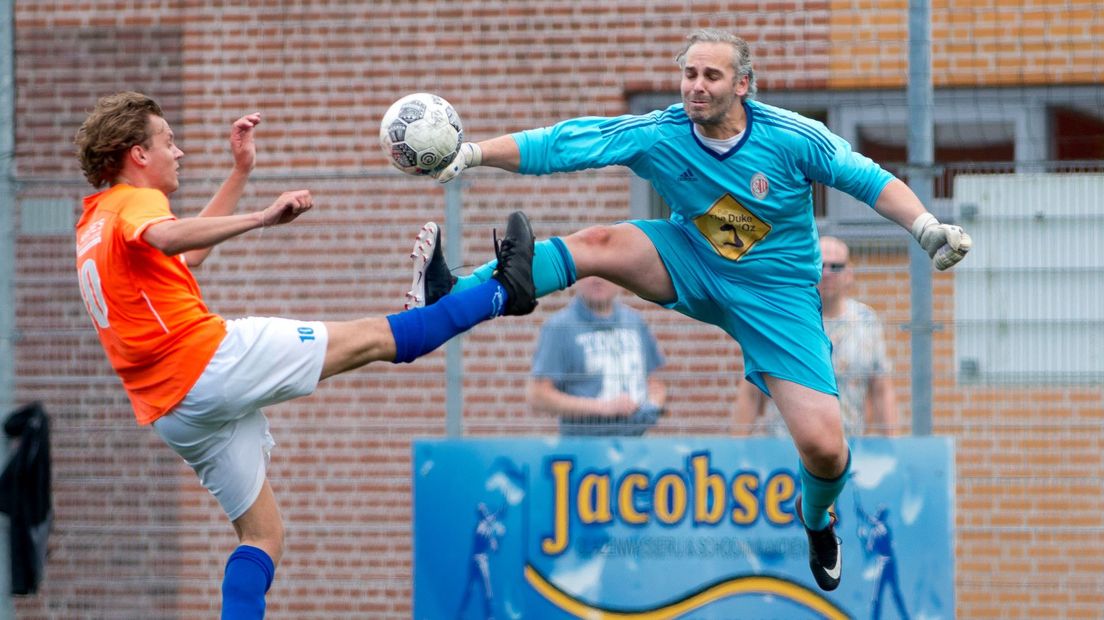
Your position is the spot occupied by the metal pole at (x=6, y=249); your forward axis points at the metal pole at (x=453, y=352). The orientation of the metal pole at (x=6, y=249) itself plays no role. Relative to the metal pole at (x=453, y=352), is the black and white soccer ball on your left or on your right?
right

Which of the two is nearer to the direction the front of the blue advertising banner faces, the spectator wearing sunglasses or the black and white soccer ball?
the black and white soccer ball

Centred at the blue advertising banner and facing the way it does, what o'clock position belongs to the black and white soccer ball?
The black and white soccer ball is roughly at 1 o'clock from the blue advertising banner.

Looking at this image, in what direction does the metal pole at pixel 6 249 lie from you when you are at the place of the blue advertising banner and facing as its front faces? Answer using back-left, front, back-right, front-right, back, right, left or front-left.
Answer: right

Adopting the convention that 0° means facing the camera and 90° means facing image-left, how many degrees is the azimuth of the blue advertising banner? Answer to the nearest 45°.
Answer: approximately 0°

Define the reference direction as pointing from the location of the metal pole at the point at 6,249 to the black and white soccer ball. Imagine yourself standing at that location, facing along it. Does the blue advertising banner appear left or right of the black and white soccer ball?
left
